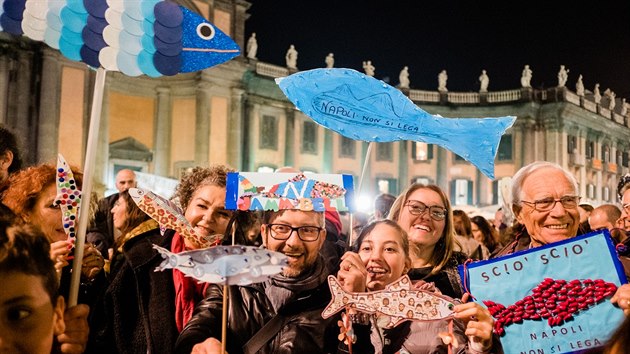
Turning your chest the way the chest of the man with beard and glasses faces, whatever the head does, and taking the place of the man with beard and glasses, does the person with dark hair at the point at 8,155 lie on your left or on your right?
on your right

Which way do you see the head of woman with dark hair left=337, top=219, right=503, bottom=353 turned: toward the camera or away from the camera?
toward the camera

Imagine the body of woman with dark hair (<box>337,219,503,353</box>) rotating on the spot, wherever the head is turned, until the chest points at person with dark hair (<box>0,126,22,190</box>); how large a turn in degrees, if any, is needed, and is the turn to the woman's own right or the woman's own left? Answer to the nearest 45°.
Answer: approximately 90° to the woman's own right

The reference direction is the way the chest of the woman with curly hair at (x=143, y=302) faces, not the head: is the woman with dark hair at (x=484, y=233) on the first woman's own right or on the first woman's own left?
on the first woman's own left

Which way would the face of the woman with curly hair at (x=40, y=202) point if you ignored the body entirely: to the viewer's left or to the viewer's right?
to the viewer's right

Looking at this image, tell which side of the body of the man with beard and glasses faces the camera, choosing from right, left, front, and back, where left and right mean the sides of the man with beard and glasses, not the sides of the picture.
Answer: front

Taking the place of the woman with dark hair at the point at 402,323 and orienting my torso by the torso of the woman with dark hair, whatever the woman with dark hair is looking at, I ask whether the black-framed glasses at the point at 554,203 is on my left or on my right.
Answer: on my left

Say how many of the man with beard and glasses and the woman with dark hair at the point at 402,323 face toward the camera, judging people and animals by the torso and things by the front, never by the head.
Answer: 2

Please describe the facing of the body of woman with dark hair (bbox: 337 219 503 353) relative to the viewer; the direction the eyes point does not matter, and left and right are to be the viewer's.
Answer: facing the viewer

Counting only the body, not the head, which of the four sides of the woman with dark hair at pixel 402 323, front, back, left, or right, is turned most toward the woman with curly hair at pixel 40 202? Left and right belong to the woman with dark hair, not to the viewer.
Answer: right

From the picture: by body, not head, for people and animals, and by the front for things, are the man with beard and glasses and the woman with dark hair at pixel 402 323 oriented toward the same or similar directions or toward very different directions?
same or similar directions

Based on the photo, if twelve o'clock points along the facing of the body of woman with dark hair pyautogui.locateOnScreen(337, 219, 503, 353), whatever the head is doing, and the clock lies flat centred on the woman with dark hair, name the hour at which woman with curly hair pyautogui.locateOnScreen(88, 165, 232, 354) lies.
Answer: The woman with curly hair is roughly at 3 o'clock from the woman with dark hair.
